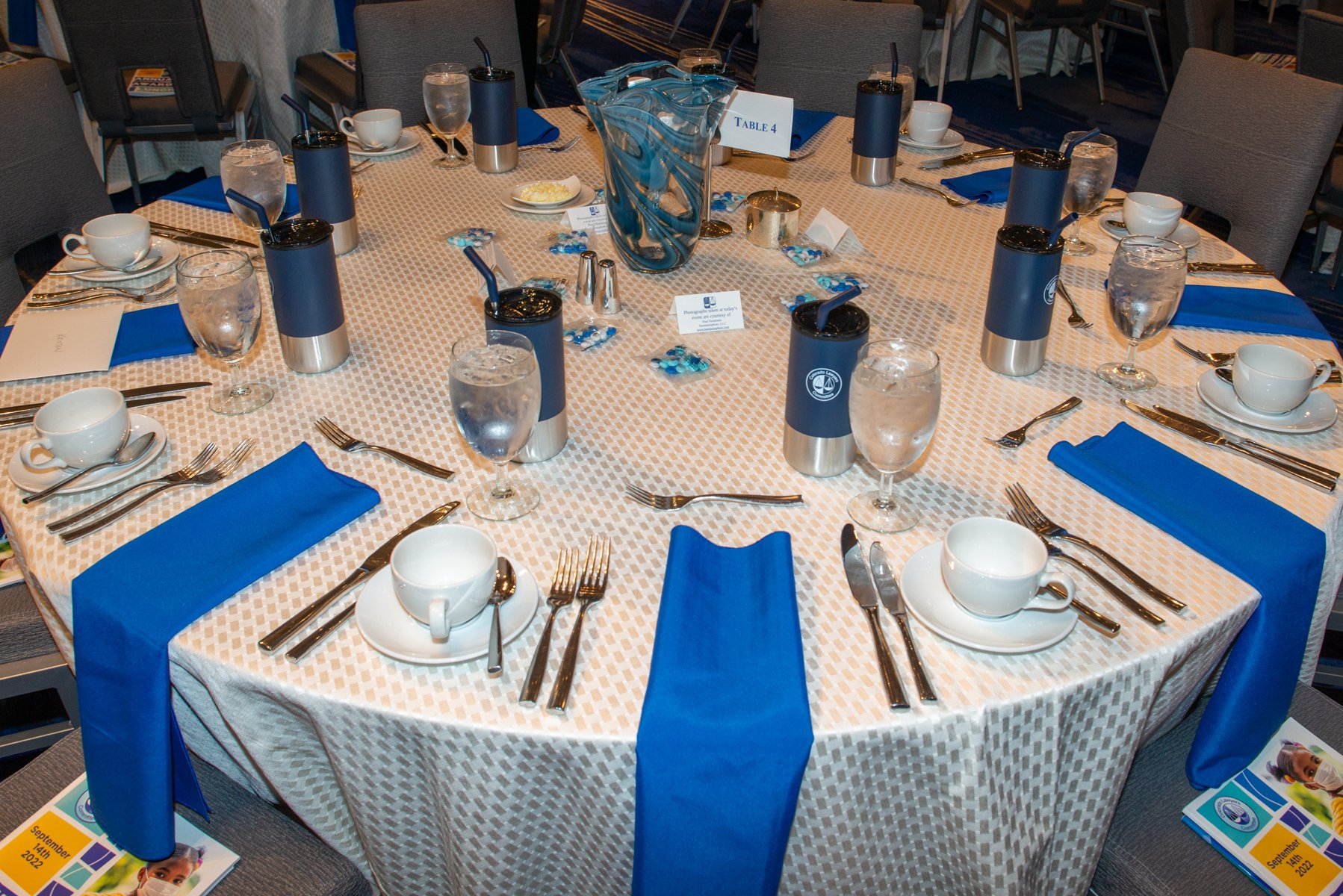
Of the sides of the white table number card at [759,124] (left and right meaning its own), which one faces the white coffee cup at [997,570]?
front

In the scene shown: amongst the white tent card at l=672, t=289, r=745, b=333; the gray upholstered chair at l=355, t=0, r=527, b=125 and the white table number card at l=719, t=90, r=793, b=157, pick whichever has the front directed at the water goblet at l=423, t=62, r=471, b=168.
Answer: the gray upholstered chair

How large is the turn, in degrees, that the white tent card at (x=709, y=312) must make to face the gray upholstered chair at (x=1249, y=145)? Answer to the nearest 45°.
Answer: approximately 135° to its left

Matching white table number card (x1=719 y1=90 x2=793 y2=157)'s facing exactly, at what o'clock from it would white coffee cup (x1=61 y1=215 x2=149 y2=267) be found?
The white coffee cup is roughly at 2 o'clock from the white table number card.

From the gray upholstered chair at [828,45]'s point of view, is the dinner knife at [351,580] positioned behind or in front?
in front

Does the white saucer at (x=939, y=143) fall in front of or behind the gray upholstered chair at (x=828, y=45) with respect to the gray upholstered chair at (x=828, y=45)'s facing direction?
in front

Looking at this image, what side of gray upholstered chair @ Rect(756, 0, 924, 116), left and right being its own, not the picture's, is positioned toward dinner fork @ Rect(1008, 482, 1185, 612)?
front

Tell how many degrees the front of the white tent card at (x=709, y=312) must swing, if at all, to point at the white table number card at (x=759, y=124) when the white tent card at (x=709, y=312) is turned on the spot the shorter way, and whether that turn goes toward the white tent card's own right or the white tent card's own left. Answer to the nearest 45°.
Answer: approximately 180°

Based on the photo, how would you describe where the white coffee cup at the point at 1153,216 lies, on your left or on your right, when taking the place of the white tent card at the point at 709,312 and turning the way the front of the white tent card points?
on your left

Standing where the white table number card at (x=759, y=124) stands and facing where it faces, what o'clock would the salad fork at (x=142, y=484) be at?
The salad fork is roughly at 1 o'clock from the white table number card.

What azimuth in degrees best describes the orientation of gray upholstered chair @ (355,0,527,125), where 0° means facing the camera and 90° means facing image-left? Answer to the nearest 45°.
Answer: approximately 0°
